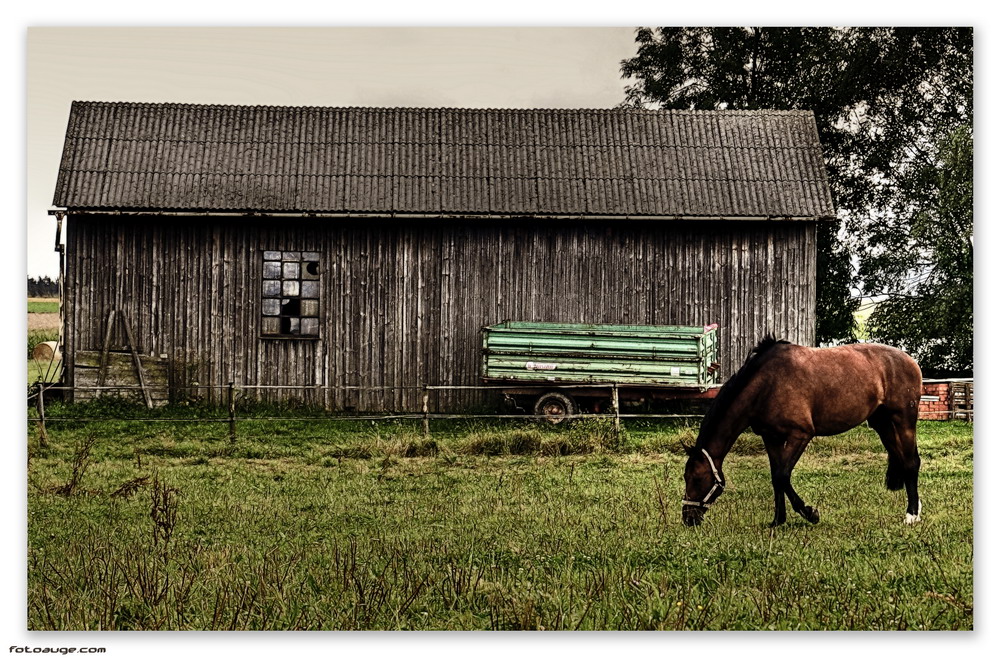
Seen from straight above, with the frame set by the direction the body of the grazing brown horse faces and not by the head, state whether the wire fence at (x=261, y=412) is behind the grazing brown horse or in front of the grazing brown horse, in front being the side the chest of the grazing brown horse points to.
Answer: in front

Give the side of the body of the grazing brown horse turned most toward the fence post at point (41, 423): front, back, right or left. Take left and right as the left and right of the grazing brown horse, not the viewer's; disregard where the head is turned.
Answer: front

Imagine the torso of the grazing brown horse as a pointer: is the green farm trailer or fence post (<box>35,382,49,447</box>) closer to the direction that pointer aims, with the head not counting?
the fence post

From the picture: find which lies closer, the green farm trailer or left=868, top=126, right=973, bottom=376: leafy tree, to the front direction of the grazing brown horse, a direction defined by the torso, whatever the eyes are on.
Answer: the green farm trailer

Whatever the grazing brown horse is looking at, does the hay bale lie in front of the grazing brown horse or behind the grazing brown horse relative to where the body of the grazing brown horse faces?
in front

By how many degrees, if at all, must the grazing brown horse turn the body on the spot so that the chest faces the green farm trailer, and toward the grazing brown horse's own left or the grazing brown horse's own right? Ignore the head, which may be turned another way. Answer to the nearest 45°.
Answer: approximately 45° to the grazing brown horse's own right

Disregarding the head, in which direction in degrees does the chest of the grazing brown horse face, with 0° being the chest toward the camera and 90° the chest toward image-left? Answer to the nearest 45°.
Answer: approximately 90°
